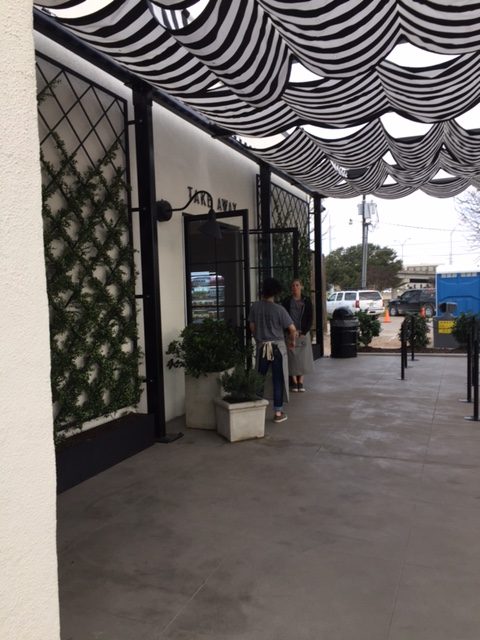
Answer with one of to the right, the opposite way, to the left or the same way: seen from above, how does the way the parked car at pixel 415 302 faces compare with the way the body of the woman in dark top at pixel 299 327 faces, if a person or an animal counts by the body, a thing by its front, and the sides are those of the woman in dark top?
to the right

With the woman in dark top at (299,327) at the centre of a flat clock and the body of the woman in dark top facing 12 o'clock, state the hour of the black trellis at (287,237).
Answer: The black trellis is roughly at 6 o'clock from the woman in dark top.

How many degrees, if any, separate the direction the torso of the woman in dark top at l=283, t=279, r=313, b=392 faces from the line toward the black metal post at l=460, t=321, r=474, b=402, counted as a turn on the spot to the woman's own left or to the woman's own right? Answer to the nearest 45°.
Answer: approximately 90° to the woman's own left

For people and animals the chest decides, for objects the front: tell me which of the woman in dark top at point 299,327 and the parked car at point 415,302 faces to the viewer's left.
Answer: the parked car

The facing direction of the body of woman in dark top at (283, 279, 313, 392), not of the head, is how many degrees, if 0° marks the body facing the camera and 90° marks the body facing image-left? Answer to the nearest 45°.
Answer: approximately 0°

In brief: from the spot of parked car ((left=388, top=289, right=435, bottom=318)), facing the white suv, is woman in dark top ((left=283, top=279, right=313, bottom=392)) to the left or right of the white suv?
left

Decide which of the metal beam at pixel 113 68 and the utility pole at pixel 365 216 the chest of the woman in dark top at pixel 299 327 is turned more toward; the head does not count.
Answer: the metal beam

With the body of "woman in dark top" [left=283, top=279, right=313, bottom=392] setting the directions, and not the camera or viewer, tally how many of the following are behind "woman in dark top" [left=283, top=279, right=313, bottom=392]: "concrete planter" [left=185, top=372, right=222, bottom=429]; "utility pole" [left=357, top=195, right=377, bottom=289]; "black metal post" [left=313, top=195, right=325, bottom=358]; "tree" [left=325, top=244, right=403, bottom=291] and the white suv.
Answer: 4

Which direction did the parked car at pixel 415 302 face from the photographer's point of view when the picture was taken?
facing to the left of the viewer

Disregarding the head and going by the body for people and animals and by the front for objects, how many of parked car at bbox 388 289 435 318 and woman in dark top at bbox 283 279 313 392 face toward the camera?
1

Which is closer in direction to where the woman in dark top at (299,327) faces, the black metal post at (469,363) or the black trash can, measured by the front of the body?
the black metal post

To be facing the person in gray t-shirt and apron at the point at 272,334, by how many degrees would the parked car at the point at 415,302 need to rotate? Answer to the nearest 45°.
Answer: approximately 90° to its left

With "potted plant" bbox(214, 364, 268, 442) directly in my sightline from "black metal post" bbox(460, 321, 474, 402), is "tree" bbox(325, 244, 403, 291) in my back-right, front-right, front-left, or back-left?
back-right

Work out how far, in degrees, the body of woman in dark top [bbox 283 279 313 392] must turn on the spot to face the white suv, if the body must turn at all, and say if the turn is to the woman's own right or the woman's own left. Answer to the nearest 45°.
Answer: approximately 180°
